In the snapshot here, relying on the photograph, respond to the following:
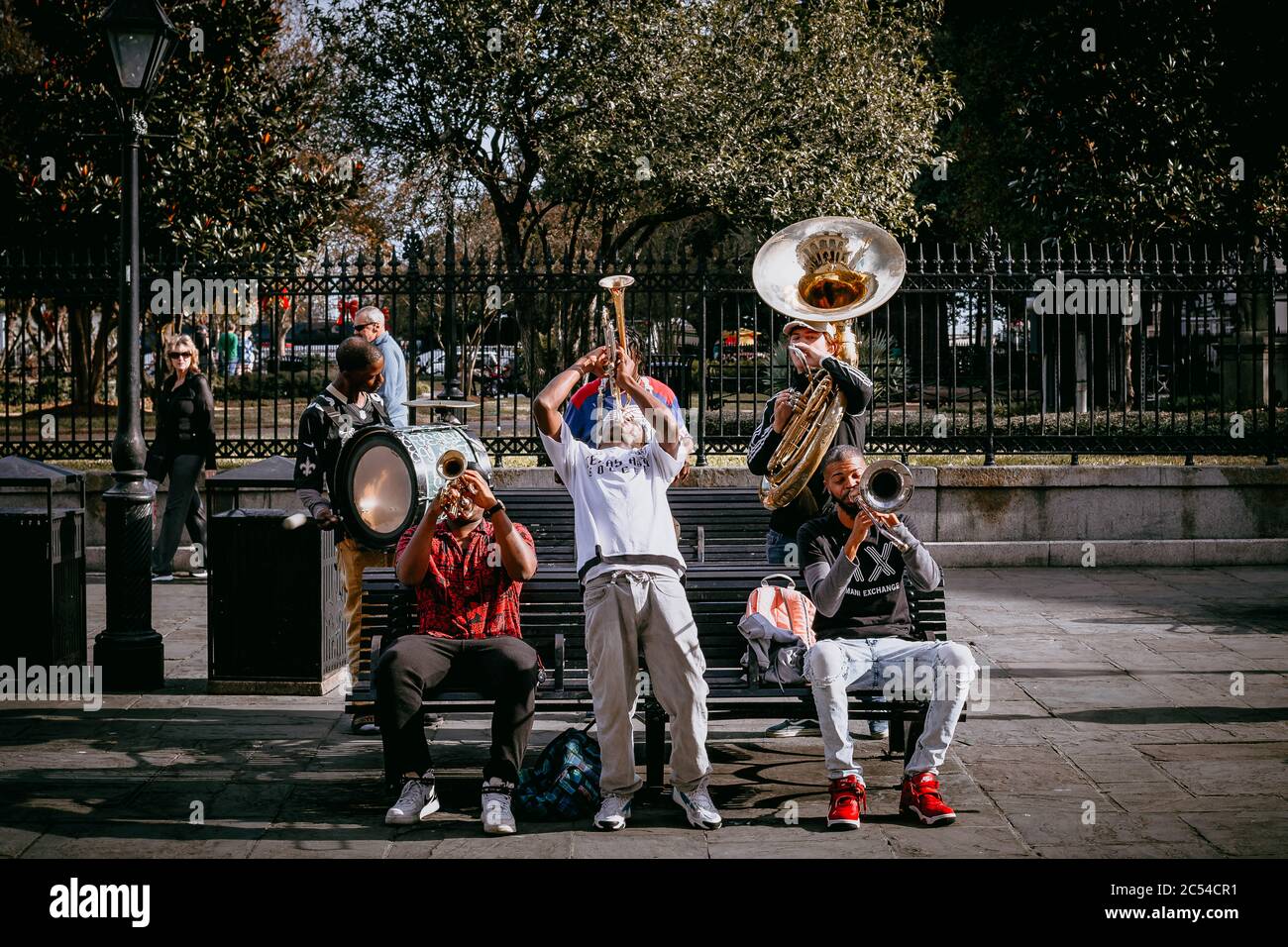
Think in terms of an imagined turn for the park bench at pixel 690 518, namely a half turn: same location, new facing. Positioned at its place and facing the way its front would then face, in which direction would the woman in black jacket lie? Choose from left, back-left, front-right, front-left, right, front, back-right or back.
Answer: front-left

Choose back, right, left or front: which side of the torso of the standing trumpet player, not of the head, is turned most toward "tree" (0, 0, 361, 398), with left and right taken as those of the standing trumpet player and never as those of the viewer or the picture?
back

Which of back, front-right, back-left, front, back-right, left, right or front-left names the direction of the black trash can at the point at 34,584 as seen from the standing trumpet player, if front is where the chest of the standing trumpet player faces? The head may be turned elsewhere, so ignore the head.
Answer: back-right

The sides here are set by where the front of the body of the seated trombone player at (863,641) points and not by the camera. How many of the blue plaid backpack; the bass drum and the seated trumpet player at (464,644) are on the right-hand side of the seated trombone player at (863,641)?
3

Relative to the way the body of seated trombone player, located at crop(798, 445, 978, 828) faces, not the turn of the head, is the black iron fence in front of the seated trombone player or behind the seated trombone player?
behind

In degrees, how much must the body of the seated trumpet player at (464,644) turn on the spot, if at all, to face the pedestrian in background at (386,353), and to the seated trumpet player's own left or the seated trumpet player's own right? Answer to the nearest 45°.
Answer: approximately 180°

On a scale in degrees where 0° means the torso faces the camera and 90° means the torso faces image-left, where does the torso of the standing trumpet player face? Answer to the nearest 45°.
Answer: approximately 0°

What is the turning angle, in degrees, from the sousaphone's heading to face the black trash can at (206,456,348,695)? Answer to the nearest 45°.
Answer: approximately 90° to its right

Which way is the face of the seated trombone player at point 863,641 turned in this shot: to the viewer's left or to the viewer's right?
to the viewer's right

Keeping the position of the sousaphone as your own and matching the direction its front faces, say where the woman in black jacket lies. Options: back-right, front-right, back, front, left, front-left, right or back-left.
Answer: back-right

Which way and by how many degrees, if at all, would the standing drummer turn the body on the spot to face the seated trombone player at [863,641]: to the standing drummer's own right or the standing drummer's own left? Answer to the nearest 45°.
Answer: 0° — they already face them
